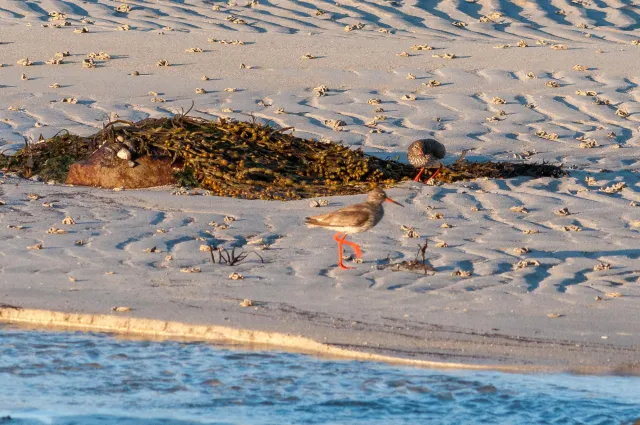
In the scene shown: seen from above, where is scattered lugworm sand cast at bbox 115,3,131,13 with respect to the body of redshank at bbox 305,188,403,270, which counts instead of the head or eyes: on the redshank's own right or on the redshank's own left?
on the redshank's own left

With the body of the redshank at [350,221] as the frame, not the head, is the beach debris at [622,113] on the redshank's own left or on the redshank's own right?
on the redshank's own left

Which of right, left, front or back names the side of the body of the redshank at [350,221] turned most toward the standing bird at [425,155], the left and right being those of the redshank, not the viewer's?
left

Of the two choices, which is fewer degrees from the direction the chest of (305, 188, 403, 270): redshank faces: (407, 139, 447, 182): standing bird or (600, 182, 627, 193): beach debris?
the beach debris

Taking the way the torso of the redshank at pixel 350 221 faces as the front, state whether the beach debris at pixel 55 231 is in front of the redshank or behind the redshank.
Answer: behind

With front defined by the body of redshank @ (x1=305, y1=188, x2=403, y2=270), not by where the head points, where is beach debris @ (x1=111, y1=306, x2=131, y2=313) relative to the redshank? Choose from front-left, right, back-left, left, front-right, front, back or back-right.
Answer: back-right

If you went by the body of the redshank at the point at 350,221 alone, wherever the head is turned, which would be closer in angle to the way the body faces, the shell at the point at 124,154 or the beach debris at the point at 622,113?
the beach debris

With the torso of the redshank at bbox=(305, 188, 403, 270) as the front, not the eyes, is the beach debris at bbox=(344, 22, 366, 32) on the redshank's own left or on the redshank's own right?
on the redshank's own left

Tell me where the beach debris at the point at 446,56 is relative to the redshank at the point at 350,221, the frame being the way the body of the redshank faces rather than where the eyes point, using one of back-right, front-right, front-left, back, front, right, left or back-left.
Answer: left

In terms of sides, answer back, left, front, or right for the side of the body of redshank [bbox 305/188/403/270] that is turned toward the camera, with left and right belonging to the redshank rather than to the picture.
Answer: right

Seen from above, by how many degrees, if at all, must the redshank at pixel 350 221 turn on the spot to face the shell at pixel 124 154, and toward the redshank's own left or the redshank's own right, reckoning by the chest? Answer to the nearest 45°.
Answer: approximately 135° to the redshank's own left

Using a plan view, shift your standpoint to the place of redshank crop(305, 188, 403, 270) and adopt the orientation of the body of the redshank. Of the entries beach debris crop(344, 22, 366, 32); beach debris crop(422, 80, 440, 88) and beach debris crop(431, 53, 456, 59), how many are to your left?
3

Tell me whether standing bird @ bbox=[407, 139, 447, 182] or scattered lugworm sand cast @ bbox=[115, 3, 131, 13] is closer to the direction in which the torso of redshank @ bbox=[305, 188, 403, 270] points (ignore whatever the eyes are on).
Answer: the standing bird
